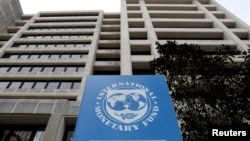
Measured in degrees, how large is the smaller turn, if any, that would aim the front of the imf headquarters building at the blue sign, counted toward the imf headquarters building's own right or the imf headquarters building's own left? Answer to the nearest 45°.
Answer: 0° — it already faces it

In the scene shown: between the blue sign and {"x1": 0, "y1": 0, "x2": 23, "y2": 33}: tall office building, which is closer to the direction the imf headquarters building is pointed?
the blue sign

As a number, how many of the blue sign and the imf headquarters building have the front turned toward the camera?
2

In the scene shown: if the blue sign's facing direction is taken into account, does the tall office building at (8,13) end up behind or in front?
behind

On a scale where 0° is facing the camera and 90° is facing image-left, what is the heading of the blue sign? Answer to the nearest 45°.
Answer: approximately 0°

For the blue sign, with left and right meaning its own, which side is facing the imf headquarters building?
back

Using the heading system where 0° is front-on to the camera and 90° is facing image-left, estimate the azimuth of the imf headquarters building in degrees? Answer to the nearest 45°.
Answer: approximately 0°
